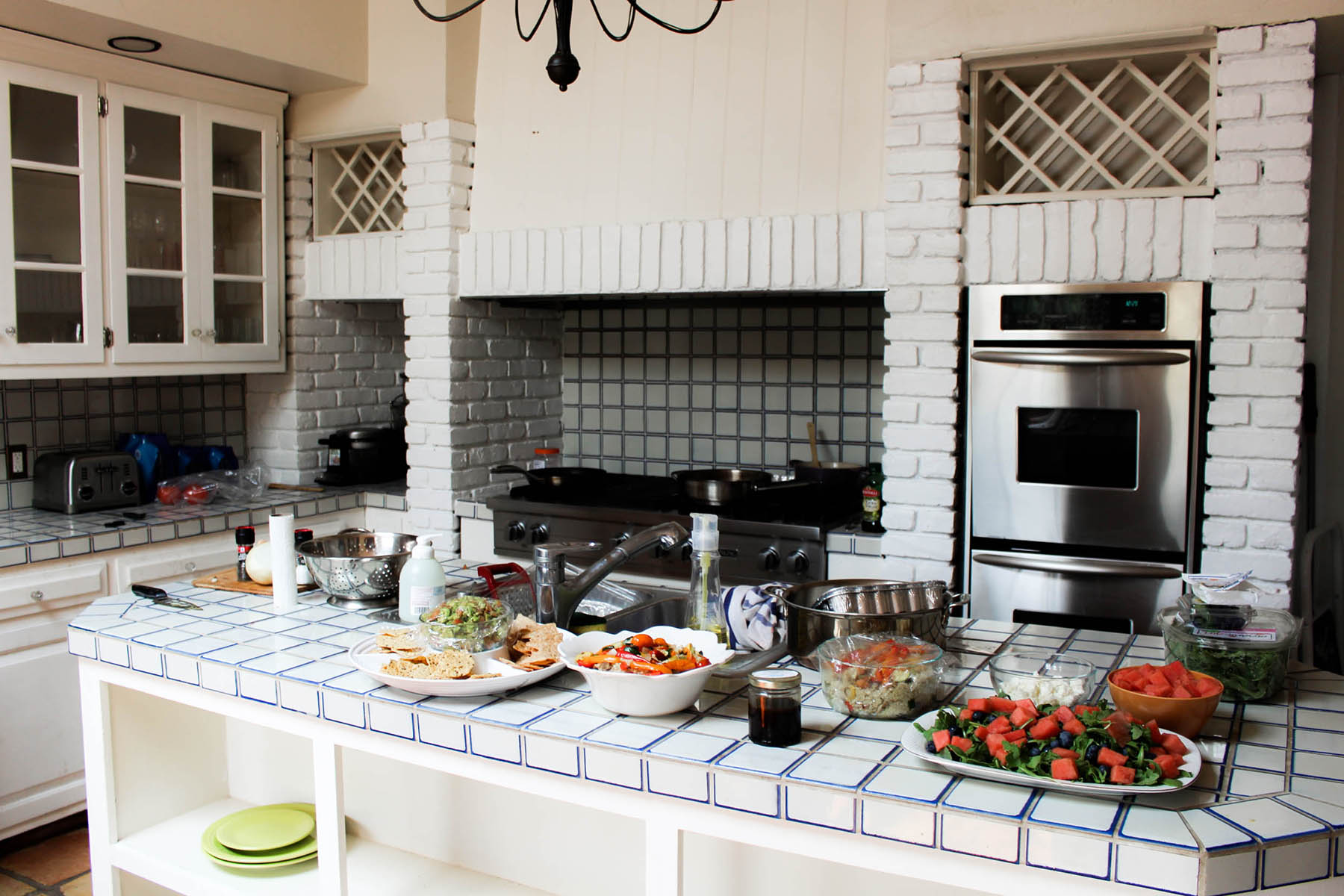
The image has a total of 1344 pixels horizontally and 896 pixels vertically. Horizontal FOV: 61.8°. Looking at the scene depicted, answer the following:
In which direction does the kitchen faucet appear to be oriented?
to the viewer's right

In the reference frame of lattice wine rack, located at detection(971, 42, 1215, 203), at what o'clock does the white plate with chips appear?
The white plate with chips is roughly at 1 o'clock from the lattice wine rack.

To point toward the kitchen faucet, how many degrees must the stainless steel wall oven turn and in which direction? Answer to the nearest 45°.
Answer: approximately 45° to its right

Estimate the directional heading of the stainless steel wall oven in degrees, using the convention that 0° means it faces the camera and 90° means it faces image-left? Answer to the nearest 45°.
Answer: approximately 0°

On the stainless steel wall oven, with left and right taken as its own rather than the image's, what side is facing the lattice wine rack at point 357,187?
right

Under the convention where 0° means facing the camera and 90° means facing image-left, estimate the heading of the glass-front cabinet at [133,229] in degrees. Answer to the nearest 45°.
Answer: approximately 315°
